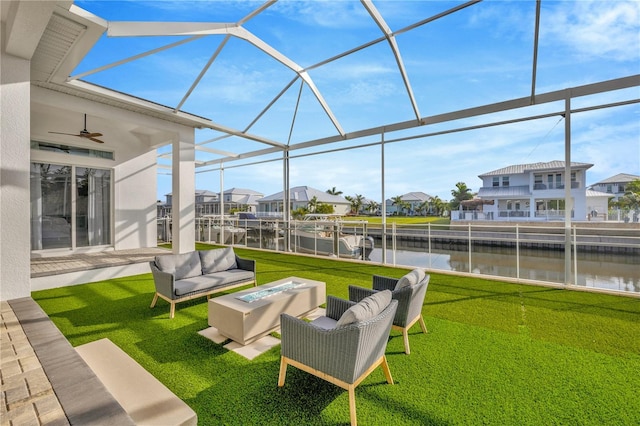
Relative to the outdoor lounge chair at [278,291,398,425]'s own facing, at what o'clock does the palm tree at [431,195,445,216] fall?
The palm tree is roughly at 2 o'clock from the outdoor lounge chair.

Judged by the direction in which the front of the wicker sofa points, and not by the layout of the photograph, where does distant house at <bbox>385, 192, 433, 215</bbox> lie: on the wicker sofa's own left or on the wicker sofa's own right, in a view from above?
on the wicker sofa's own left

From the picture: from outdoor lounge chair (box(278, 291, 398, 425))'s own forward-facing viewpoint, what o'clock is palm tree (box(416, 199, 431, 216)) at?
The palm tree is roughly at 2 o'clock from the outdoor lounge chair.

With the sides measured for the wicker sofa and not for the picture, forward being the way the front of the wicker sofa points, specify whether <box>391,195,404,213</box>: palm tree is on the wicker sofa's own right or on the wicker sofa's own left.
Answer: on the wicker sofa's own left

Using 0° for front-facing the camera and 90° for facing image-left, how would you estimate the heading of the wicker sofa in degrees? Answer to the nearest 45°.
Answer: approximately 315°

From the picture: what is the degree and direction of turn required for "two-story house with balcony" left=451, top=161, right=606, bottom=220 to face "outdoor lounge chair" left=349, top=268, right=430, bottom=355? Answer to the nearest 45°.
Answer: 0° — it already faces it

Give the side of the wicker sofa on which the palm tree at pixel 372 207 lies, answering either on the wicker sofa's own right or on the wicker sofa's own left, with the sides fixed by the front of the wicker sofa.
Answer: on the wicker sofa's own left

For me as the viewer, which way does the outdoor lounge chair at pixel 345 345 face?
facing away from the viewer and to the left of the viewer

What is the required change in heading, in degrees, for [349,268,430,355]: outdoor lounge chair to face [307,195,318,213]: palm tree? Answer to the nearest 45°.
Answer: approximately 45° to its right

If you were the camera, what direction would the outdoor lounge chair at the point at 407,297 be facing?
facing away from the viewer and to the left of the viewer

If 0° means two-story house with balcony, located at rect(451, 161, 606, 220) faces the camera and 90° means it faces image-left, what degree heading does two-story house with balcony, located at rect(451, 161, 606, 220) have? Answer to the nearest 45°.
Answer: approximately 0°

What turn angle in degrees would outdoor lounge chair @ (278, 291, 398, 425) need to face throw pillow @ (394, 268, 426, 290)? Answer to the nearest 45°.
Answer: approximately 90° to its right

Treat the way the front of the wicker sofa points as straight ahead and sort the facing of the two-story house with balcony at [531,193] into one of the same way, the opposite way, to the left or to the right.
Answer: to the right
